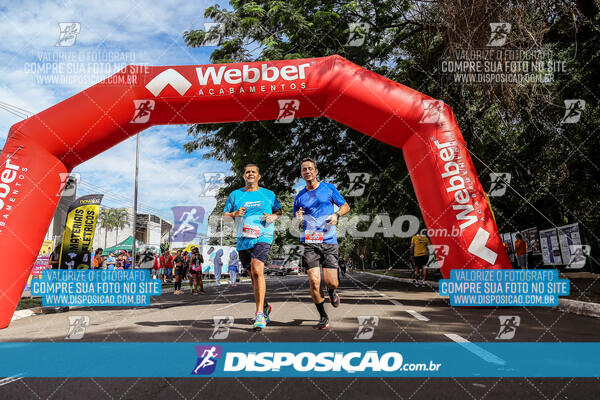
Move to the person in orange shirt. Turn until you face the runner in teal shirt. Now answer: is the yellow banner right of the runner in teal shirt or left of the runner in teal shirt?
right

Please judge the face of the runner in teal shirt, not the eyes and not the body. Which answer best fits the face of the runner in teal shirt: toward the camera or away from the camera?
toward the camera

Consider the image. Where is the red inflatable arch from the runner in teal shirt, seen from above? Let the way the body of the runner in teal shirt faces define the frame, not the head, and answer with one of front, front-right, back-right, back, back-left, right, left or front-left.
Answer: back

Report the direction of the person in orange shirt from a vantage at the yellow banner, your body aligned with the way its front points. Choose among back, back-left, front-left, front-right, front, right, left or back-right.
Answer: left

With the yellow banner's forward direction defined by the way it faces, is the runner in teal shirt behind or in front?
in front

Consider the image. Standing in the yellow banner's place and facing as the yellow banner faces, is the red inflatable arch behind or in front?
in front

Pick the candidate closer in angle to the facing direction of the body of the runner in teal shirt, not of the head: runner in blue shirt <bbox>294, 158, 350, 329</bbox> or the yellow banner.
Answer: the runner in blue shirt

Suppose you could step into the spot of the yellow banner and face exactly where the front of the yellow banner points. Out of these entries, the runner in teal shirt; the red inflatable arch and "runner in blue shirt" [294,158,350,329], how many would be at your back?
0

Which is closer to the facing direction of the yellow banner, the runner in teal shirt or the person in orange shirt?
the runner in teal shirt

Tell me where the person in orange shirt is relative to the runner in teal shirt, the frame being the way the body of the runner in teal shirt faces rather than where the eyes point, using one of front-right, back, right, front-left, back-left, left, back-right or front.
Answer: back-left

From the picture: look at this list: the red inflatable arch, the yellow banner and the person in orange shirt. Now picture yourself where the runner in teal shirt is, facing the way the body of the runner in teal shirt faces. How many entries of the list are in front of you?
0

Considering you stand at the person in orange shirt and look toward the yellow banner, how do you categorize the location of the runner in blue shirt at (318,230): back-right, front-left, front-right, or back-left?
front-left

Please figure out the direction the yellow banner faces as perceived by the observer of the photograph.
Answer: facing the viewer

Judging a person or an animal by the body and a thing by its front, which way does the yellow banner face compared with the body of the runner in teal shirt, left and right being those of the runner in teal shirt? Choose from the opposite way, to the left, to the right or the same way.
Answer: the same way

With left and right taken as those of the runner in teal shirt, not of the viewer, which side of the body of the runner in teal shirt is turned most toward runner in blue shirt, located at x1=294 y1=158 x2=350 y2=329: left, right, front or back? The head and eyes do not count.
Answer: left

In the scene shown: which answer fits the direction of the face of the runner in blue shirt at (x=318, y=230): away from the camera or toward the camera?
toward the camera

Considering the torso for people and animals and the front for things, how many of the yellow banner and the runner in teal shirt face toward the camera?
2

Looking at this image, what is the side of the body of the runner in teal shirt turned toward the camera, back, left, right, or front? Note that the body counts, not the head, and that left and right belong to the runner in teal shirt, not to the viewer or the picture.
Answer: front
